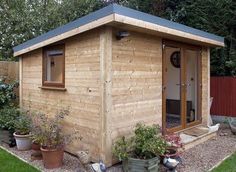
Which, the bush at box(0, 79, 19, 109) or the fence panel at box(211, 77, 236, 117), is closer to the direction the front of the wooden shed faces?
the fence panel

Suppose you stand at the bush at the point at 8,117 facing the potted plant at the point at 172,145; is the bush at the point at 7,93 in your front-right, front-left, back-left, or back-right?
back-left

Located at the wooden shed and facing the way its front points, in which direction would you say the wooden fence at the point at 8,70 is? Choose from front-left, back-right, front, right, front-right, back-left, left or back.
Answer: back

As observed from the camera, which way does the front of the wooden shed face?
facing the viewer and to the right of the viewer

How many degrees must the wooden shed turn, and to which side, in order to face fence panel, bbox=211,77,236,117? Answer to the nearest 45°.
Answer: approximately 90° to its left

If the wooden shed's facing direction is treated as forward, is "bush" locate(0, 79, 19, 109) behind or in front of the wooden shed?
behind
